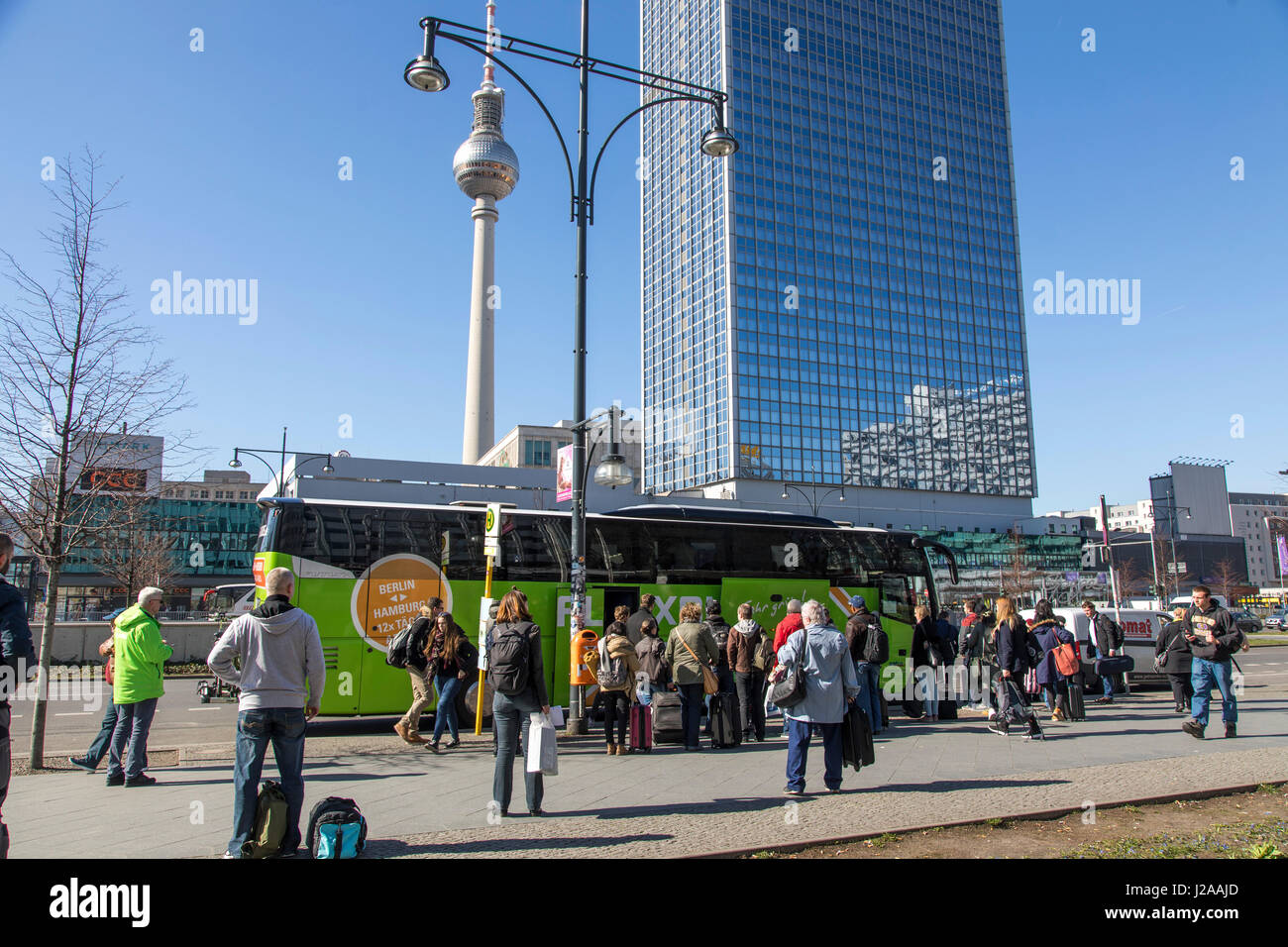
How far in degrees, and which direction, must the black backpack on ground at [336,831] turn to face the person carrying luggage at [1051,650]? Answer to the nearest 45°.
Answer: approximately 135° to its left

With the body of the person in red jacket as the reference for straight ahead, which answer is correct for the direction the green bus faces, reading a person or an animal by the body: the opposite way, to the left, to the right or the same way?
to the right

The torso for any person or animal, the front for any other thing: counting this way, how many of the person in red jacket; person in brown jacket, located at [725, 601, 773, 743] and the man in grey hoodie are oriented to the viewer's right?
0

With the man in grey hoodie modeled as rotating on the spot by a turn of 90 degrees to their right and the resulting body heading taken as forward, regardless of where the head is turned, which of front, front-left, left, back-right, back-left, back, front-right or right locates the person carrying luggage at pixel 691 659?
front-left

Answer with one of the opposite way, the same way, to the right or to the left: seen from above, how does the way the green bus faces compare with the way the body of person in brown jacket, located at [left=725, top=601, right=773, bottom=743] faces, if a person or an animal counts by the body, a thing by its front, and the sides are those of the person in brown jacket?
to the right

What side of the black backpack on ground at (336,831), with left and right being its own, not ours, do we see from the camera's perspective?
front

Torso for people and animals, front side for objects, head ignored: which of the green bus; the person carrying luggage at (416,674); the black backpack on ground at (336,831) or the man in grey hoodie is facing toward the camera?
the black backpack on ground

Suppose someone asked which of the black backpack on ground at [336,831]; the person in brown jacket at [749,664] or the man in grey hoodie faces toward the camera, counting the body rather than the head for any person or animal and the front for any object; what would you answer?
the black backpack on ground

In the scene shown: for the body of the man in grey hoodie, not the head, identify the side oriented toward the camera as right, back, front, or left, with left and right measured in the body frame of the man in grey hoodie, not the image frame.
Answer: back

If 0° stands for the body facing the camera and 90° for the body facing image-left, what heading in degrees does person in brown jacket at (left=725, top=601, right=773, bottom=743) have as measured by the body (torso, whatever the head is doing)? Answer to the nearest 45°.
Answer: approximately 180°

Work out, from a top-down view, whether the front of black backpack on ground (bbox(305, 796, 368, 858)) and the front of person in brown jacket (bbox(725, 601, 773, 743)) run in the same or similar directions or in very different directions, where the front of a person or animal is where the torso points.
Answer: very different directions

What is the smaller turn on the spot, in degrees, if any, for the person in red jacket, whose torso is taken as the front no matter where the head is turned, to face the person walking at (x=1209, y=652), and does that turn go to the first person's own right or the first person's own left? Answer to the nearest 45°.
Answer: approximately 90° to the first person's own right

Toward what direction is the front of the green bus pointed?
to the viewer's right

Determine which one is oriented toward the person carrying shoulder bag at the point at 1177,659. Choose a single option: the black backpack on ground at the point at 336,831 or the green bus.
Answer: the green bus
